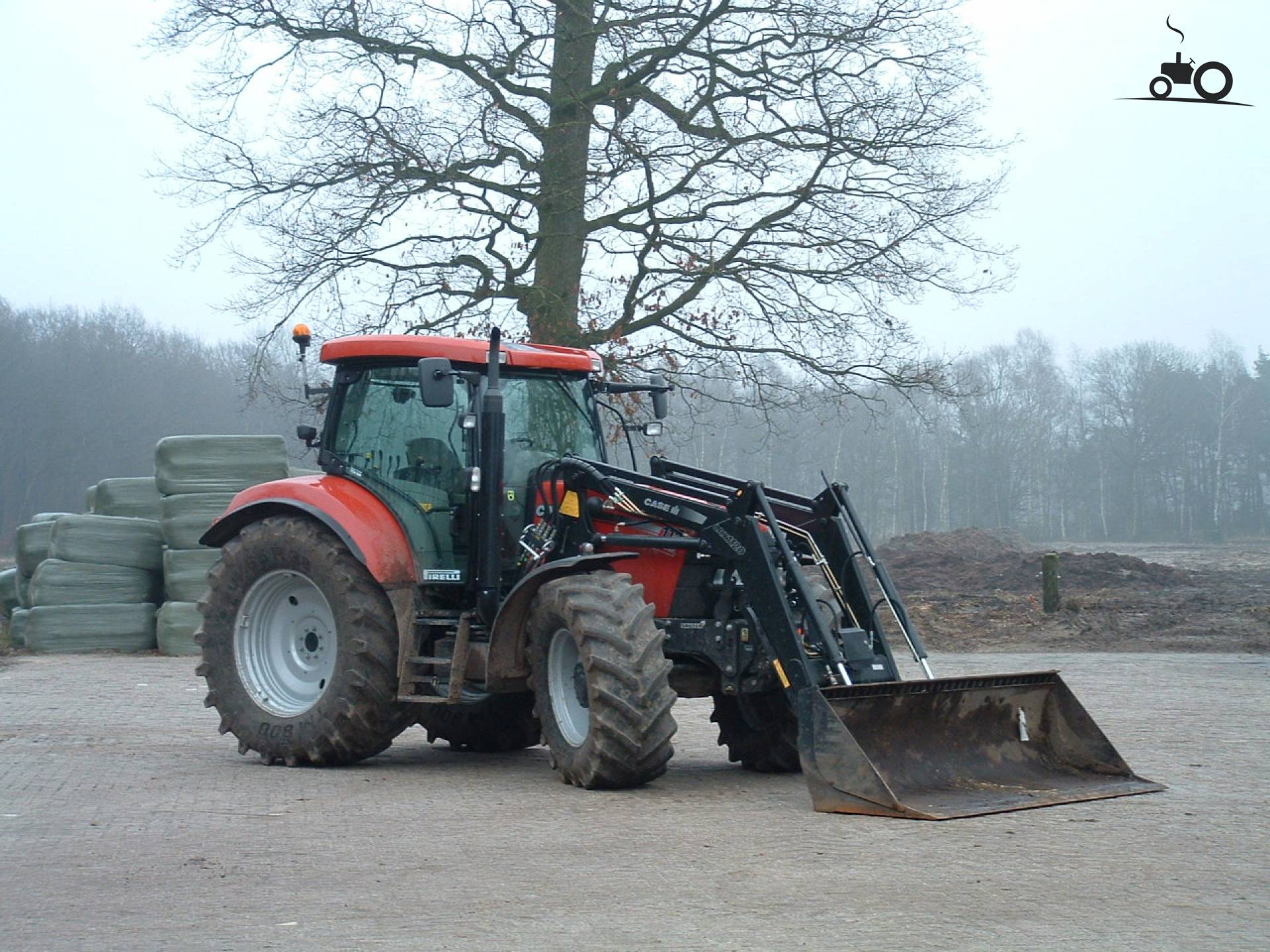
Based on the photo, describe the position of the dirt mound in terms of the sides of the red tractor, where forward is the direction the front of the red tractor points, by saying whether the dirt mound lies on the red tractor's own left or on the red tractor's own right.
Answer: on the red tractor's own left

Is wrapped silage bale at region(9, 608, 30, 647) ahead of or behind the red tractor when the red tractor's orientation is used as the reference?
behind

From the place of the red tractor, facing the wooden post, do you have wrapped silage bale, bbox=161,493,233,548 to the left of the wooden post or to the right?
left

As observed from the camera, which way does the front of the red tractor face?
facing the viewer and to the right of the viewer

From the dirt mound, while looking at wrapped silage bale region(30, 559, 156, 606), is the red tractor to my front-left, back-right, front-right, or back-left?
front-left

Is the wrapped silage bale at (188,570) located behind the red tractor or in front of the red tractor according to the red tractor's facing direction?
behind

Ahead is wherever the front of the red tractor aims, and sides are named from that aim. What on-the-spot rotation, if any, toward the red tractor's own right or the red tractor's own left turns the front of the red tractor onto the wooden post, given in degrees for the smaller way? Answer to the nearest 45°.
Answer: approximately 90° to the red tractor's own left

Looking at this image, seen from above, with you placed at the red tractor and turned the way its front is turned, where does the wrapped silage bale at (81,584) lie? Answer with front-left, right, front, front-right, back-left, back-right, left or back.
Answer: back

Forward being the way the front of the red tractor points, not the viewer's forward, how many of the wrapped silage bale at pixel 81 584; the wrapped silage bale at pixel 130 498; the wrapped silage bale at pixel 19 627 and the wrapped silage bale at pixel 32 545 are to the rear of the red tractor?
4

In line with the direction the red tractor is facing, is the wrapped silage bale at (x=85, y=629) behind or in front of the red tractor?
behind

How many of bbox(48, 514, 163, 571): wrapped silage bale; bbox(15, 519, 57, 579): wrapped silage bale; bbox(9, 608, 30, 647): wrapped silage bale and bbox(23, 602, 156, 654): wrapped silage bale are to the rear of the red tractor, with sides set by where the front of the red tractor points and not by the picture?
4

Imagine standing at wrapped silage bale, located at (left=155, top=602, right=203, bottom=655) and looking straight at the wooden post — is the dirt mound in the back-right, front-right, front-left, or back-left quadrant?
front-left

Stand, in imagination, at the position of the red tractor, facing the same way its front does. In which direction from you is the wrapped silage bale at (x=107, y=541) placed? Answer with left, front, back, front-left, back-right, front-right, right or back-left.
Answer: back
